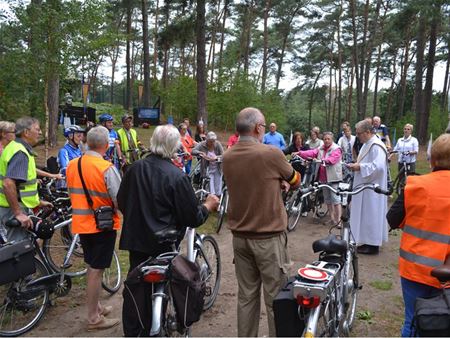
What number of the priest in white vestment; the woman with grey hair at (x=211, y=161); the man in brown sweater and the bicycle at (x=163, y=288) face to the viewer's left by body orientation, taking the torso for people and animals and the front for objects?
1

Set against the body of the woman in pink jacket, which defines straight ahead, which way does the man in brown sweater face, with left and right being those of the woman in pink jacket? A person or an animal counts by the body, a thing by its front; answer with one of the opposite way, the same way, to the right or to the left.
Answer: the opposite way

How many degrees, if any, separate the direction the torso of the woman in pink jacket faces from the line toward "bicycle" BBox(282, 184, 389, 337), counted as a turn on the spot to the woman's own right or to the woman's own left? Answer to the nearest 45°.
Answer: approximately 45° to the woman's own left

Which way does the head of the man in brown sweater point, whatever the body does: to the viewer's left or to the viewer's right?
to the viewer's right

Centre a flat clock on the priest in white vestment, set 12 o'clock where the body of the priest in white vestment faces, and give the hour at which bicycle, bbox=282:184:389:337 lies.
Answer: The bicycle is roughly at 9 o'clock from the priest in white vestment.

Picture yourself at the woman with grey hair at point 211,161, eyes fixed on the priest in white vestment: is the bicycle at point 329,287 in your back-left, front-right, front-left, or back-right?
front-right

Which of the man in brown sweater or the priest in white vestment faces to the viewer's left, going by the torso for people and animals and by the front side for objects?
the priest in white vestment

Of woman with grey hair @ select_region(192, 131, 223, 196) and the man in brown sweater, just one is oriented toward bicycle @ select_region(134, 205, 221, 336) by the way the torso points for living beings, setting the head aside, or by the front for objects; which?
the woman with grey hair

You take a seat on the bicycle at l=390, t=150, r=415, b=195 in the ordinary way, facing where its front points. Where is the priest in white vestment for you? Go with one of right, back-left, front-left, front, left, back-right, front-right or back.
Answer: front-left

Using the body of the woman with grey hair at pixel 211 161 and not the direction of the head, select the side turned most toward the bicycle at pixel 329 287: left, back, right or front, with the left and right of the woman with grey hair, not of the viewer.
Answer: front

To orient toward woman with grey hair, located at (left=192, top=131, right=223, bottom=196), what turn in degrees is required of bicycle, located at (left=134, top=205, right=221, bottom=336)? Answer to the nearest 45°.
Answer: approximately 45° to its left

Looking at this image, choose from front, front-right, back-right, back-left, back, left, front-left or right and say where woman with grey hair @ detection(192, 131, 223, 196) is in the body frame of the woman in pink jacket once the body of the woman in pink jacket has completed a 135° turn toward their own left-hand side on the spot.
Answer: back

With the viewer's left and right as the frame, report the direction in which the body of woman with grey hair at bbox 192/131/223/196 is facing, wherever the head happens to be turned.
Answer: facing the viewer

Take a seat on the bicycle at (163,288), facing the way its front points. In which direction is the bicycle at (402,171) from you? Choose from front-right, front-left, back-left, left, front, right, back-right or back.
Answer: front

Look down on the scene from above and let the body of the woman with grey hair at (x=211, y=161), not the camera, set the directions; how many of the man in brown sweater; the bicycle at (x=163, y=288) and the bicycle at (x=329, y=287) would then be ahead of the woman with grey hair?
3

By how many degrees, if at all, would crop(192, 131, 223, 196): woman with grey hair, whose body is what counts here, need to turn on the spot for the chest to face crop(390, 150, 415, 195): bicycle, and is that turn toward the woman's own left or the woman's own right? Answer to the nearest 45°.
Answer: approximately 135° to the woman's own left

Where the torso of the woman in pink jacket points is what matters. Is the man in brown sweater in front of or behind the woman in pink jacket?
in front
